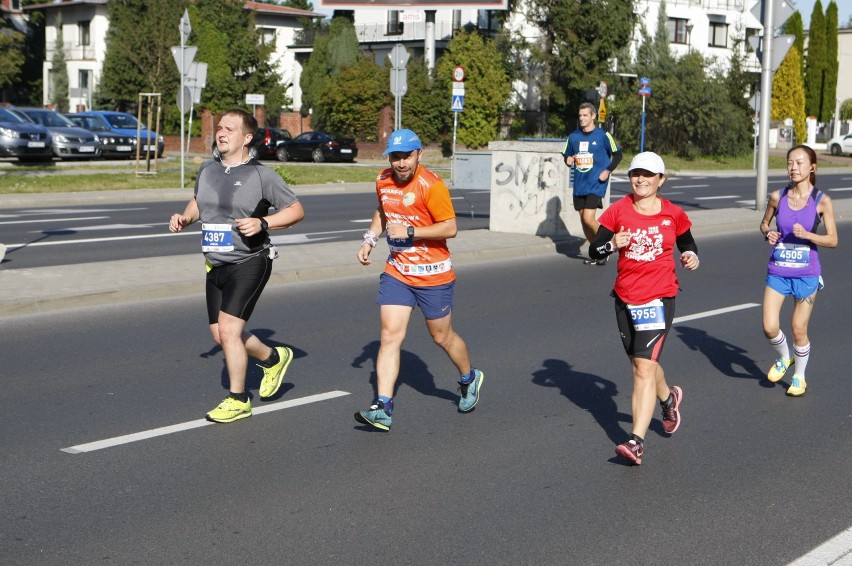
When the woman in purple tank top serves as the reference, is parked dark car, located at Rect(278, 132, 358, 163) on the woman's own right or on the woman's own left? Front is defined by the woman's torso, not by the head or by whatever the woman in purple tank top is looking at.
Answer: on the woman's own right

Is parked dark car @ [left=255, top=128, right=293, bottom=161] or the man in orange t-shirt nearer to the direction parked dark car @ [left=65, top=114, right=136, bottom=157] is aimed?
the man in orange t-shirt

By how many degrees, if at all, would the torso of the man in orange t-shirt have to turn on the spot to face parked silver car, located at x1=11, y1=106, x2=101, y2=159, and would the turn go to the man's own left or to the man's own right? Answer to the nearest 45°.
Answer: approximately 135° to the man's own right

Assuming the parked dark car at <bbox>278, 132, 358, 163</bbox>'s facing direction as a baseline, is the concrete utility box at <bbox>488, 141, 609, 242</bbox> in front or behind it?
behind

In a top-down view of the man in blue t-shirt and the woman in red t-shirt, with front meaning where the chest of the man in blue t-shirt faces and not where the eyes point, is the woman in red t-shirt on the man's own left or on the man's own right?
on the man's own left

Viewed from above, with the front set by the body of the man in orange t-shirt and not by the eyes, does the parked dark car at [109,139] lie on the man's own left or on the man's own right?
on the man's own right

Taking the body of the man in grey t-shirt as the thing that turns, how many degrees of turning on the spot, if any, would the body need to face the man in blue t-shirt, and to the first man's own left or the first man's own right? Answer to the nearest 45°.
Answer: approximately 180°

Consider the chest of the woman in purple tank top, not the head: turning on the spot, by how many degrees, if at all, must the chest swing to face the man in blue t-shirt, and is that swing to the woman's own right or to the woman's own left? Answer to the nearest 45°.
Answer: approximately 135° to the woman's own right
